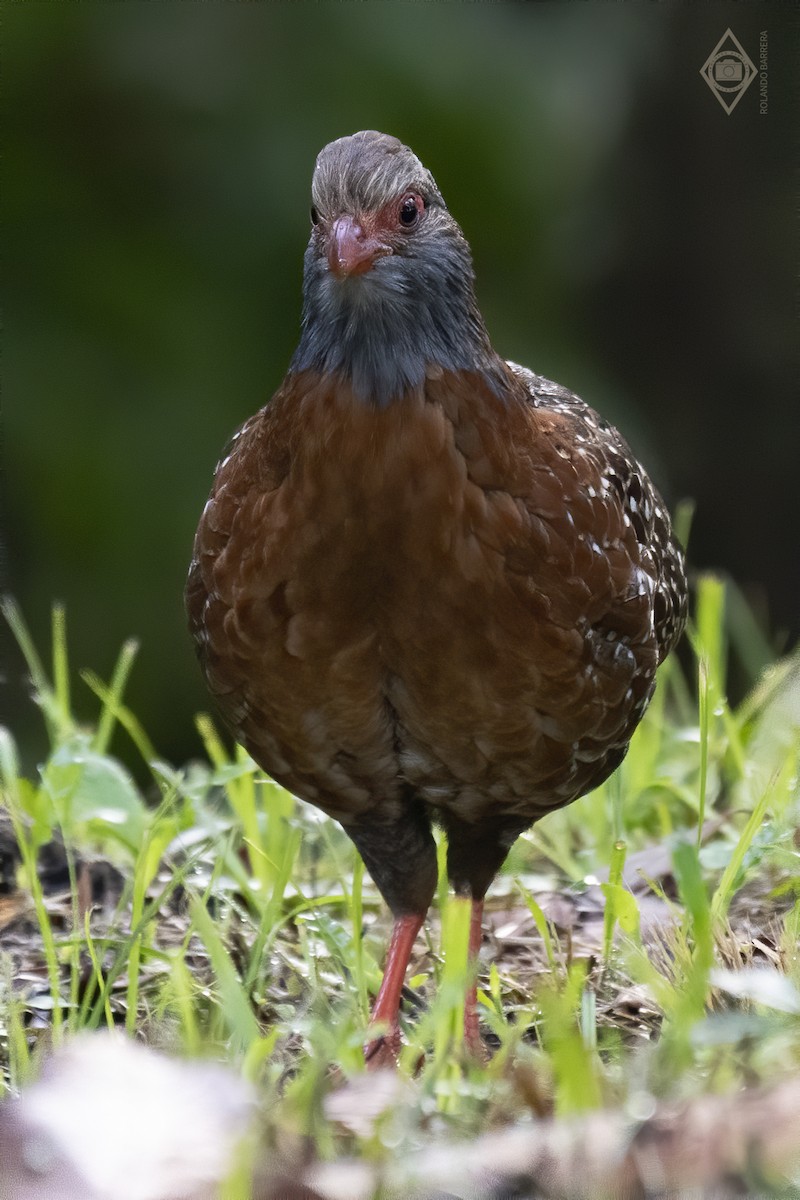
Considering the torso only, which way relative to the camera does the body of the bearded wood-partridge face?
toward the camera
